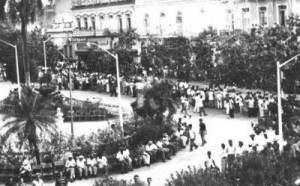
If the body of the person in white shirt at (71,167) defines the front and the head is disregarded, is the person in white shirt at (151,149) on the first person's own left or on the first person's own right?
on the first person's own left

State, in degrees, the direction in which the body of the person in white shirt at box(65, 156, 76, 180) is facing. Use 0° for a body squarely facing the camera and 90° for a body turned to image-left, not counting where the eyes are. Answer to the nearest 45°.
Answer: approximately 0°

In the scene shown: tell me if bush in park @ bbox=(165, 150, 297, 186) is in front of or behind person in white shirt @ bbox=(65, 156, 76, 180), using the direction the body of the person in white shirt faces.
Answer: in front

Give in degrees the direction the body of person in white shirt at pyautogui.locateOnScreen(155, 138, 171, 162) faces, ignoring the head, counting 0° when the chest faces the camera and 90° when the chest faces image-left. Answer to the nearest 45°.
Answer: approximately 315°
